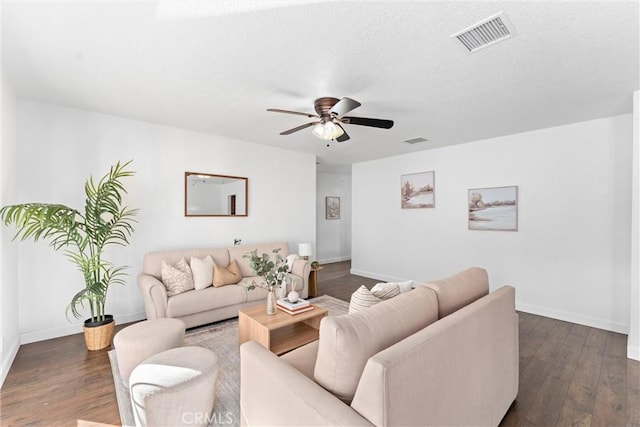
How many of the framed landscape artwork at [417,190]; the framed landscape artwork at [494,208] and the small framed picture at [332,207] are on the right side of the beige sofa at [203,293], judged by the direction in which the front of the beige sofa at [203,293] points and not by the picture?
0

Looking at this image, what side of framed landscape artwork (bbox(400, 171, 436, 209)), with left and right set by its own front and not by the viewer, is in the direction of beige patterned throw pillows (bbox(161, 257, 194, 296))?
front

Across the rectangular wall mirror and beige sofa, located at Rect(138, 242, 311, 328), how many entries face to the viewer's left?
0

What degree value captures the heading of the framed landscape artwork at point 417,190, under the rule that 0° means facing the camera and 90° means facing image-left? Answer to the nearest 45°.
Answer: approximately 45°

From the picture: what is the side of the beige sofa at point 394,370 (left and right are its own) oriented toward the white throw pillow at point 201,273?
front

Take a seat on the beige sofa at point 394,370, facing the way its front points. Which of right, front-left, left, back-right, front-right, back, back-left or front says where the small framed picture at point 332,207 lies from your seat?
front-right

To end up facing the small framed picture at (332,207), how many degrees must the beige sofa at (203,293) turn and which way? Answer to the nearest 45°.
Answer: approximately 90° to its left

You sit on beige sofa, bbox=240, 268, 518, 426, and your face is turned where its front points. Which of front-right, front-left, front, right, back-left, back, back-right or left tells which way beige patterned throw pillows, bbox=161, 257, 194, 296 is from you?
front

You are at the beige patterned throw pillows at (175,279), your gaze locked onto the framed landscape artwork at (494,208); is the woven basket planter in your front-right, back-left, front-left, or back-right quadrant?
back-right

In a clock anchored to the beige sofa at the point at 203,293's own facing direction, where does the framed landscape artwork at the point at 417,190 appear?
The framed landscape artwork is roughly at 10 o'clock from the beige sofa.

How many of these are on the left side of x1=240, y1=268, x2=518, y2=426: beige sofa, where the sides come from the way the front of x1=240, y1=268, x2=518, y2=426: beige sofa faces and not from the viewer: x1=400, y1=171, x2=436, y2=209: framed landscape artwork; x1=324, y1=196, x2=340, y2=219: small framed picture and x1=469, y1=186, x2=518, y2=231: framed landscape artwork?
0

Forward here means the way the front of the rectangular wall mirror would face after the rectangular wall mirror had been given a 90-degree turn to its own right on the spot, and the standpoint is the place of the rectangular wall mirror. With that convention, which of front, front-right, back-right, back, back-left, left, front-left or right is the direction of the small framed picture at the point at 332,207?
back

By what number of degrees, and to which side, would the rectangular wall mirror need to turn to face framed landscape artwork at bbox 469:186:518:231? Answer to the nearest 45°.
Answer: approximately 45° to its left

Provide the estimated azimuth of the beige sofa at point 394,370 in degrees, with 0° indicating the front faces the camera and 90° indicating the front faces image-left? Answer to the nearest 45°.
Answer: approximately 135°

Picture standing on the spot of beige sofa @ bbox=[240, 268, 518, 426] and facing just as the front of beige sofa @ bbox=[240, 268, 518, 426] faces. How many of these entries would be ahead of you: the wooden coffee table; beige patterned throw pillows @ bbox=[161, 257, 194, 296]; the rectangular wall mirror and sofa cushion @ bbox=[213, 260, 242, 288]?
4

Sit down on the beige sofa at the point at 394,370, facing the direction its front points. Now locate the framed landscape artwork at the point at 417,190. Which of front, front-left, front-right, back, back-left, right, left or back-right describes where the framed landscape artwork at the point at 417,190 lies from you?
front-right

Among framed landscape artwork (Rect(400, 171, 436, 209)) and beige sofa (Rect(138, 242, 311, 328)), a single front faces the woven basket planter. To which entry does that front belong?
the framed landscape artwork

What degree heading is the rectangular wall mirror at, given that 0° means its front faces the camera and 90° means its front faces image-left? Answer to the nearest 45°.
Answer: approximately 315°

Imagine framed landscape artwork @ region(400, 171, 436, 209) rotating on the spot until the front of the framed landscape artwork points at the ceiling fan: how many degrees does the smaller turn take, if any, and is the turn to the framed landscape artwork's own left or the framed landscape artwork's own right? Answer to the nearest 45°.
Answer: approximately 45° to the framed landscape artwork's own left
